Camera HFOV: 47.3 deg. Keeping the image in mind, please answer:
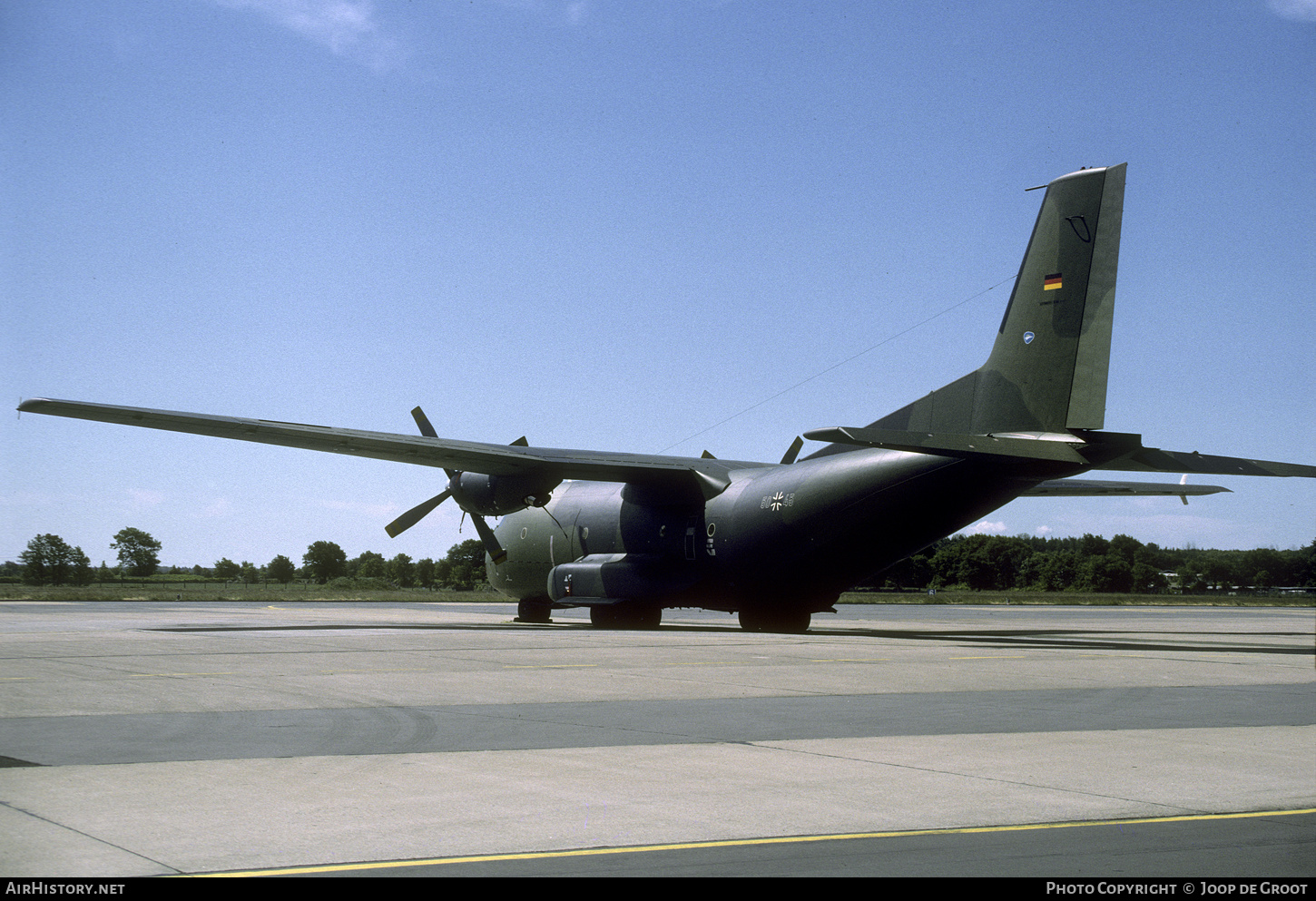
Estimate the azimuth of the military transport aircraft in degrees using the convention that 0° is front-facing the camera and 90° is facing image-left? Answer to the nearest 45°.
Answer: approximately 135°
